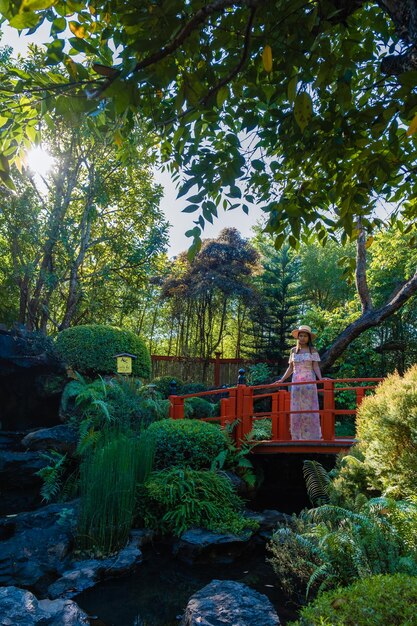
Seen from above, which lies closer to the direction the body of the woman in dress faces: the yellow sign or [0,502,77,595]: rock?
the rock

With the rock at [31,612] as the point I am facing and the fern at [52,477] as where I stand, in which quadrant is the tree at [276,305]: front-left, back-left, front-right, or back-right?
back-left

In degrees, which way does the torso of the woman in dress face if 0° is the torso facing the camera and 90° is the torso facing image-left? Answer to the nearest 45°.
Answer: approximately 0°

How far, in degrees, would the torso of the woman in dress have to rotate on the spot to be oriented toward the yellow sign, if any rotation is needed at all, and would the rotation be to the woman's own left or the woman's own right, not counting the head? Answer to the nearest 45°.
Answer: approximately 90° to the woman's own right

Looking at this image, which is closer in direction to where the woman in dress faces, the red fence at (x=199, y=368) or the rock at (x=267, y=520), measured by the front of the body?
the rock

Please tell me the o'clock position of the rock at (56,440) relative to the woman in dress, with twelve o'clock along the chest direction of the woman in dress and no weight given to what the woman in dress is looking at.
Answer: The rock is roughly at 3 o'clock from the woman in dress.

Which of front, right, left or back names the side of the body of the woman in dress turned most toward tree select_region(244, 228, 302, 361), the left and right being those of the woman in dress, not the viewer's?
back

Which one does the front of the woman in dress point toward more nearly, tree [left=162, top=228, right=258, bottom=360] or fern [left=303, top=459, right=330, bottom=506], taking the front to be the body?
the fern

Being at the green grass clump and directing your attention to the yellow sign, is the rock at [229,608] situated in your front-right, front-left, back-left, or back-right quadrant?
back-right

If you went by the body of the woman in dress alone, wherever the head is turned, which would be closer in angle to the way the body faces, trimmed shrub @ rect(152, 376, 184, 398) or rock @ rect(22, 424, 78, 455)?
the rock
